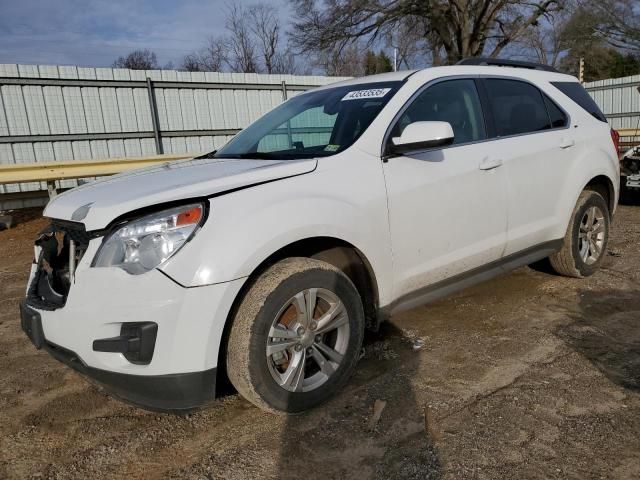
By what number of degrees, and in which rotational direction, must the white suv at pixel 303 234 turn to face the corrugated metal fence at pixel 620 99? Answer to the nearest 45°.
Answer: approximately 180°

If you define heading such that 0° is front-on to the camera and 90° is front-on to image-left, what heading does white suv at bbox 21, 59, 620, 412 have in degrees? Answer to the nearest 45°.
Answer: approximately 45°

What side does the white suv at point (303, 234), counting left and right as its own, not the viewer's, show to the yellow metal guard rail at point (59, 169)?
right

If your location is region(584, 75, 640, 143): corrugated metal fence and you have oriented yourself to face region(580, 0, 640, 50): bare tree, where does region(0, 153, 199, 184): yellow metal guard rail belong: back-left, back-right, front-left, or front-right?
back-left

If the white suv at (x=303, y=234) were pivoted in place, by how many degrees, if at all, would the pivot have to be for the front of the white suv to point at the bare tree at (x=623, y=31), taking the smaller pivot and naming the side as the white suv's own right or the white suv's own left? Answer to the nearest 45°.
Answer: approximately 180°

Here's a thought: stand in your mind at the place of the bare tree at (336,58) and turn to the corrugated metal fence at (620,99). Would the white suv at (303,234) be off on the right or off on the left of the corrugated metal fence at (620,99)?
right

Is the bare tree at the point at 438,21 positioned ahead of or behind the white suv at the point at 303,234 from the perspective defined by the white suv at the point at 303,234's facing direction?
behind
